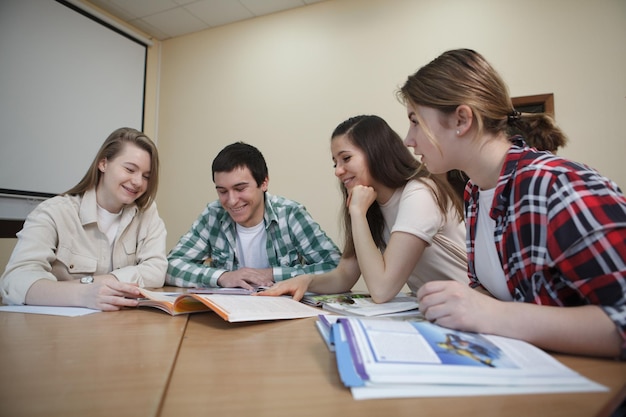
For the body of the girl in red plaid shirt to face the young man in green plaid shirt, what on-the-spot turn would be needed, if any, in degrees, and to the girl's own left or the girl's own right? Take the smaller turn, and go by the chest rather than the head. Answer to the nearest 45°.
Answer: approximately 45° to the girl's own right

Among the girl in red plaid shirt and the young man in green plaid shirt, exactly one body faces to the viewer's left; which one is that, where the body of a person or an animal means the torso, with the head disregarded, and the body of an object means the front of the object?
the girl in red plaid shirt

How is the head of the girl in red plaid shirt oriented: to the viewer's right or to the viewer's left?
to the viewer's left

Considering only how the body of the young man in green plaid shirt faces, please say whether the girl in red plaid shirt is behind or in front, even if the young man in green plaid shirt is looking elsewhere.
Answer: in front

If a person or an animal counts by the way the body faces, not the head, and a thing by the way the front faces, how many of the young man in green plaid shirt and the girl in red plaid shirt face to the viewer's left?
1

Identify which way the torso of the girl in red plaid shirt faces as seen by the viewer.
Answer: to the viewer's left

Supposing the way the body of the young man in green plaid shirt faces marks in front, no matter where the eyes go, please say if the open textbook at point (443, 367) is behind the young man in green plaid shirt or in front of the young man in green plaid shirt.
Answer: in front

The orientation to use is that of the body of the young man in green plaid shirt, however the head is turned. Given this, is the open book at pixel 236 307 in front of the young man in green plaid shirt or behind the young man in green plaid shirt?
in front
